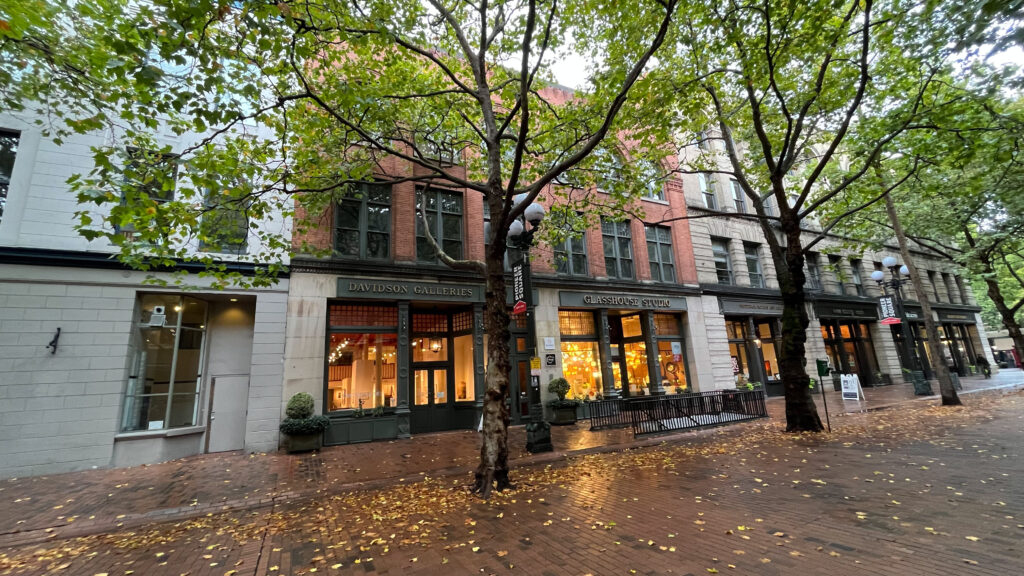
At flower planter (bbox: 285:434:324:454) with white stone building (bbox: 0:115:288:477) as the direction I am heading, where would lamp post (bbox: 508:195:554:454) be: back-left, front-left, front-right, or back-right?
back-left

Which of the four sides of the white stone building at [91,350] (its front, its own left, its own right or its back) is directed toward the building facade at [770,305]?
left

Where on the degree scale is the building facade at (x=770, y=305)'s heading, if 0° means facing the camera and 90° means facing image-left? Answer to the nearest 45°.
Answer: approximately 315°

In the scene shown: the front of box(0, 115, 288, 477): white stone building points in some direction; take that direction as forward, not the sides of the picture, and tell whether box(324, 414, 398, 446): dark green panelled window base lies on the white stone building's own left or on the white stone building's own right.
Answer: on the white stone building's own left

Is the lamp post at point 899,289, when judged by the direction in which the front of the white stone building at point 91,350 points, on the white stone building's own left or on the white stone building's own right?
on the white stone building's own left

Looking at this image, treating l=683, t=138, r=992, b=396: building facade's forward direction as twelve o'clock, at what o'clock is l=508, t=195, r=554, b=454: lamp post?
The lamp post is roughly at 2 o'clock from the building facade.

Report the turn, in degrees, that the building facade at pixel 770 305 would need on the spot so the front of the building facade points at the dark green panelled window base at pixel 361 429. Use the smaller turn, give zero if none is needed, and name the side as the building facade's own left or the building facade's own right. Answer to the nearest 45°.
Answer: approximately 90° to the building facade's own right

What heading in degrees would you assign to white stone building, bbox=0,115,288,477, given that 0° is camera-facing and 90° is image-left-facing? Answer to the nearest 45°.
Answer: approximately 0°

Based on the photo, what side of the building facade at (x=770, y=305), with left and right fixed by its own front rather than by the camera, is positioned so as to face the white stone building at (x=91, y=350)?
right
